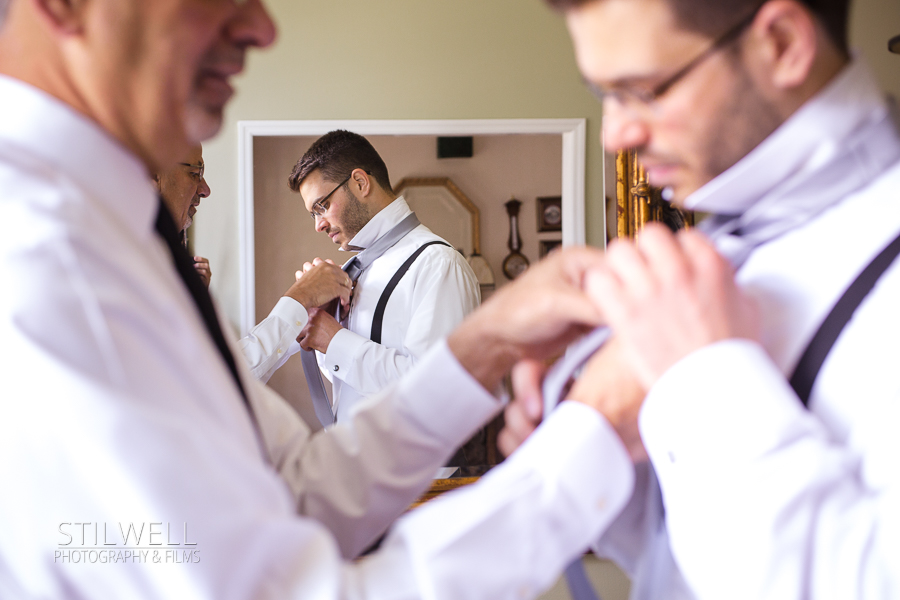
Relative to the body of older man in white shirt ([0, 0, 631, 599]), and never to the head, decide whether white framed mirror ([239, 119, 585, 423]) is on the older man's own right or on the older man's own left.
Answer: on the older man's own left

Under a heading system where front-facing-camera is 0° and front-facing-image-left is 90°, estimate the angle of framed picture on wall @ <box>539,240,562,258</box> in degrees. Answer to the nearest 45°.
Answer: approximately 0°

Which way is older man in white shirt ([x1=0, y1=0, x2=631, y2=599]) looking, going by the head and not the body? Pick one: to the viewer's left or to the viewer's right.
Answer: to the viewer's right

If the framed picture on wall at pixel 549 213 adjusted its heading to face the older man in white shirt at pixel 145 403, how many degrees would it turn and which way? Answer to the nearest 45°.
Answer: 0° — it already faces them

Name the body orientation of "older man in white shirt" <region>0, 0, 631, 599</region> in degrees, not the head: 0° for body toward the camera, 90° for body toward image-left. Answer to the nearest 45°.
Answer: approximately 270°

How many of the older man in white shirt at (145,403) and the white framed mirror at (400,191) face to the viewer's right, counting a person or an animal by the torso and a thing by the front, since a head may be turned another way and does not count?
1

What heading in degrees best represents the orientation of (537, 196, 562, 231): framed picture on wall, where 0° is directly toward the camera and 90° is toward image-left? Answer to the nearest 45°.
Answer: approximately 0°
